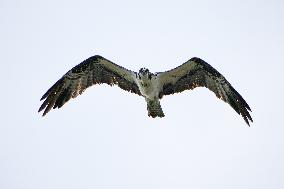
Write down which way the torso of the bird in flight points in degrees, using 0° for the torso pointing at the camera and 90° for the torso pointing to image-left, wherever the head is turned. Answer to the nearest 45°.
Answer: approximately 0°
